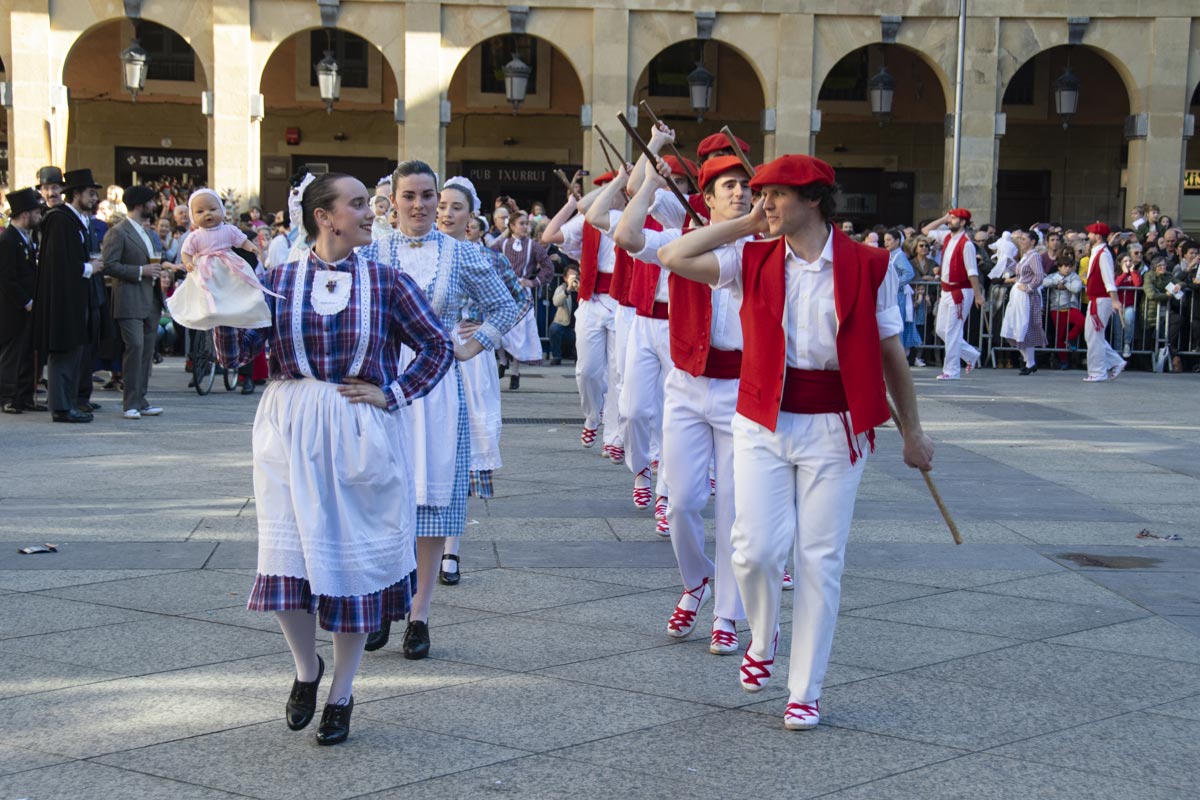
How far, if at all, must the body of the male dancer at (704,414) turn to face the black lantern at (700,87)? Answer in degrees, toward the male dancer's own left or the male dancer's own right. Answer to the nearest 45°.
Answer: approximately 180°

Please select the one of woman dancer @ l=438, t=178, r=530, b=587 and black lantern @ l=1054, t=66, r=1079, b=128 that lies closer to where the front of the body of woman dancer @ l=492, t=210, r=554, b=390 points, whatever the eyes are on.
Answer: the woman dancer

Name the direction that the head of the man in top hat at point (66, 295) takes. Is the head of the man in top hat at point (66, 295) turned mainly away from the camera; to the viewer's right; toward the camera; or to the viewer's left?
to the viewer's right

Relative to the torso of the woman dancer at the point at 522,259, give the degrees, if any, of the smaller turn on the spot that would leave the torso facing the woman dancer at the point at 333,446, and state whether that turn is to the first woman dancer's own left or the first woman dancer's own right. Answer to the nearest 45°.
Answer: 0° — they already face them

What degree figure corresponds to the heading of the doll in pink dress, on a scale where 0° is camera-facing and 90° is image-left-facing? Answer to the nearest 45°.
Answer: approximately 0°

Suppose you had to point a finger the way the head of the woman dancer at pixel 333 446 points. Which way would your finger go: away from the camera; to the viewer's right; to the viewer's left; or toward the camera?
to the viewer's right

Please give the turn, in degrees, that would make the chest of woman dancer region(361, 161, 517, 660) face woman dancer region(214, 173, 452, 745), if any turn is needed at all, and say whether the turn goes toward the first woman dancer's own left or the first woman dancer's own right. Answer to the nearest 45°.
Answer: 0° — they already face them

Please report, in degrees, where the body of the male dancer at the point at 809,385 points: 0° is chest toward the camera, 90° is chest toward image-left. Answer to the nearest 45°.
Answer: approximately 0°

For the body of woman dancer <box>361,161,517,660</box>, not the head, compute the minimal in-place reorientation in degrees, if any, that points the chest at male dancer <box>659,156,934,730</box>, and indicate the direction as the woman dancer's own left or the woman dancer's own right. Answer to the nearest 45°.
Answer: approximately 45° to the woman dancer's own left

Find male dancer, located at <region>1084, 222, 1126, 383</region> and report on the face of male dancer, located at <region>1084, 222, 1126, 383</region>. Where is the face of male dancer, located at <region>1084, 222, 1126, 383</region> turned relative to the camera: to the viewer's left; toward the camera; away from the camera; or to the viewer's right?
to the viewer's left
